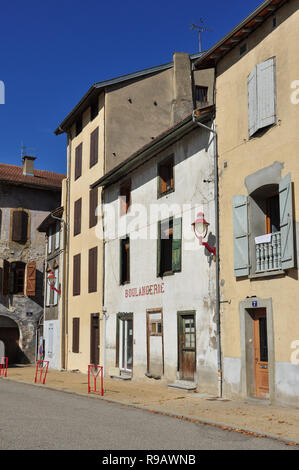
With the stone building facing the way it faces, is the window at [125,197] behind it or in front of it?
in front

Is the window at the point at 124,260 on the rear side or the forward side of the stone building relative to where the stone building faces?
on the forward side

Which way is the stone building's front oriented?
toward the camera

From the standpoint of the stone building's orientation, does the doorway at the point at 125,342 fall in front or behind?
in front
